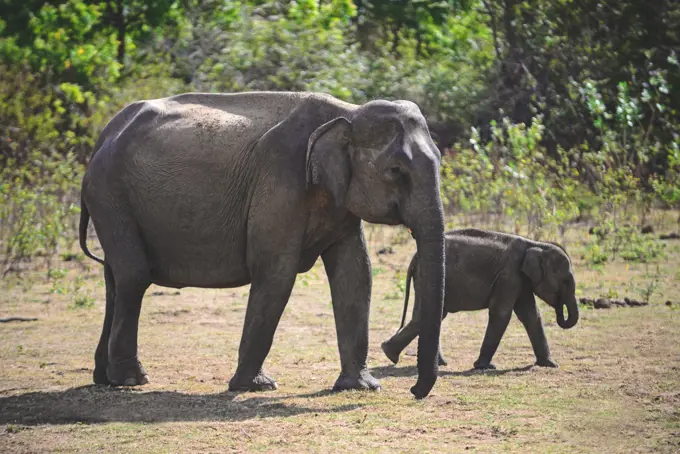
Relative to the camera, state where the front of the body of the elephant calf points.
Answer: to the viewer's right

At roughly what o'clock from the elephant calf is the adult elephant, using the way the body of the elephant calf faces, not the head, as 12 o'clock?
The adult elephant is roughly at 5 o'clock from the elephant calf.

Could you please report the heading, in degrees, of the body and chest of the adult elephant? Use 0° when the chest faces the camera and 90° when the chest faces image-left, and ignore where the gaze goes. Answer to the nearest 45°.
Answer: approximately 270°

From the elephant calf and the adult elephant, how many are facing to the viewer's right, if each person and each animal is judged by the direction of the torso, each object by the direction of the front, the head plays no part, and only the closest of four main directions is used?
2

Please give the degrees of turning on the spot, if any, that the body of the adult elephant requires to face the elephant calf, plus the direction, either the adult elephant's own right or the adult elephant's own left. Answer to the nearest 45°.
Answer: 0° — it already faces it
